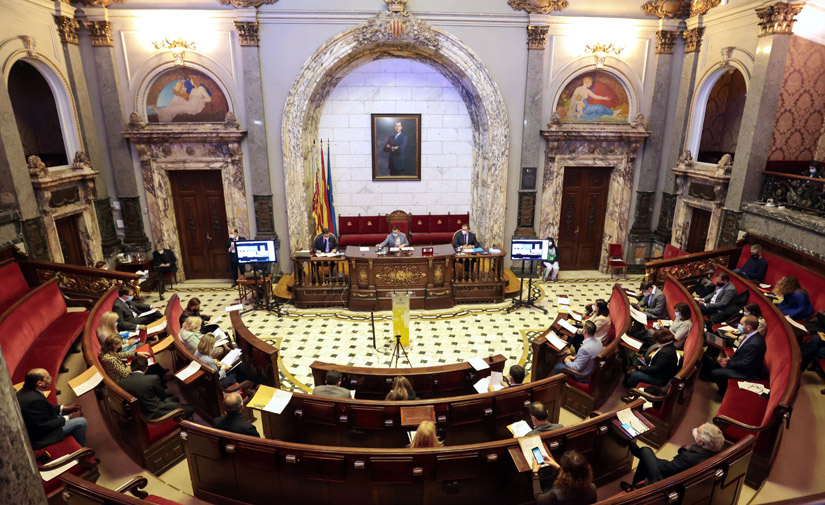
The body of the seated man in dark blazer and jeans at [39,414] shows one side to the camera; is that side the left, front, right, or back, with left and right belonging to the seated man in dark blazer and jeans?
right

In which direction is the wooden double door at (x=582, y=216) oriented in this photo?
toward the camera

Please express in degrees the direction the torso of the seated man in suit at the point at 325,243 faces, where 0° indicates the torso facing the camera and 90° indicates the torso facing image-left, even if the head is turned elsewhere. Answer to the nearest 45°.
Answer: approximately 0°

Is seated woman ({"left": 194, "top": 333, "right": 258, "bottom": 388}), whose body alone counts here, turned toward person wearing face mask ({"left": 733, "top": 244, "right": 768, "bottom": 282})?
yes

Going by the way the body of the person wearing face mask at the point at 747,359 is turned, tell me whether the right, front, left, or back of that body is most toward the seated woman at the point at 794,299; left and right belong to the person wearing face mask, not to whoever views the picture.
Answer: right

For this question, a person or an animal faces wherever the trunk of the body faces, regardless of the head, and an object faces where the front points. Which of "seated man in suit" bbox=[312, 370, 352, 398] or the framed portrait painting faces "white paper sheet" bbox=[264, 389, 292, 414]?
the framed portrait painting

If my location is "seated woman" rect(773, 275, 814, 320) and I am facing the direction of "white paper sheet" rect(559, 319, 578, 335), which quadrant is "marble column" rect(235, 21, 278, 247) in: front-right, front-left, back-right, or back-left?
front-right

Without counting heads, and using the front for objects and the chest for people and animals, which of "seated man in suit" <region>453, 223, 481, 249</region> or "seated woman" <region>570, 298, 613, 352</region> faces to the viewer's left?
the seated woman

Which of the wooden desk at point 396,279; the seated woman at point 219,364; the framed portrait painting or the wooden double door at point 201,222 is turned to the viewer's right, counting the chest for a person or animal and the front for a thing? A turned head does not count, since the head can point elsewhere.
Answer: the seated woman

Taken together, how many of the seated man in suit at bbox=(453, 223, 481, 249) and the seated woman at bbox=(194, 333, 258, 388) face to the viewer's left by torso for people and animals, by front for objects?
0

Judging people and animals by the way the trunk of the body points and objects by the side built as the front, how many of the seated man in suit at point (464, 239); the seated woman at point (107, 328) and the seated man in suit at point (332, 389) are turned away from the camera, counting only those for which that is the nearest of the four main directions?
1

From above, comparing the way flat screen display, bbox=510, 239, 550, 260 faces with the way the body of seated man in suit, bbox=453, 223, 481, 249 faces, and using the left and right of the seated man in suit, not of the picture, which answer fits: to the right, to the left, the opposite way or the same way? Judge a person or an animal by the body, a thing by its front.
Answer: the same way

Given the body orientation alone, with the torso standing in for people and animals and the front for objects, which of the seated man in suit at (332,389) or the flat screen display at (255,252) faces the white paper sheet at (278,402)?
the flat screen display

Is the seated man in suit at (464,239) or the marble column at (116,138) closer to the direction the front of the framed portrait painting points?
the seated man in suit

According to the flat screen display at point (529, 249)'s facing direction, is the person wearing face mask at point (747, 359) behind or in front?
in front

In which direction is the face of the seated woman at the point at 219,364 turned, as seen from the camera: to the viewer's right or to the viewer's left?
to the viewer's right

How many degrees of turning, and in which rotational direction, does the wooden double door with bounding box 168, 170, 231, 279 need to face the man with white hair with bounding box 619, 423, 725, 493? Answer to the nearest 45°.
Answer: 0° — it already faces them

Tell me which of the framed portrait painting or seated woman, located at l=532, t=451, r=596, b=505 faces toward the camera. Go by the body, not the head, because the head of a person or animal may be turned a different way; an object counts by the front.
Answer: the framed portrait painting

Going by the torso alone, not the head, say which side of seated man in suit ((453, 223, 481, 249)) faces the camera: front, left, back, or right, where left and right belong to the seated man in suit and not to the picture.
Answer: front

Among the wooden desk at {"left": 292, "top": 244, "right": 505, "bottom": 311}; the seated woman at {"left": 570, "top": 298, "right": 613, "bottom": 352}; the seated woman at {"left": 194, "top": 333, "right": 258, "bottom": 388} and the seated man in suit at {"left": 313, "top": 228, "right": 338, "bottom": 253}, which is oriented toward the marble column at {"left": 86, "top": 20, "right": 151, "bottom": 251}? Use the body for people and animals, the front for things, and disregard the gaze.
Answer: the seated woman at {"left": 570, "top": 298, "right": 613, "bottom": 352}

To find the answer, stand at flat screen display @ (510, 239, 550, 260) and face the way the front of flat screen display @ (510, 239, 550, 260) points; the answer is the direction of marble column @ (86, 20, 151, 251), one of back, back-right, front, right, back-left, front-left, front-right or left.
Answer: right

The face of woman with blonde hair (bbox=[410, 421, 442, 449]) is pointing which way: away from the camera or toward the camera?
away from the camera

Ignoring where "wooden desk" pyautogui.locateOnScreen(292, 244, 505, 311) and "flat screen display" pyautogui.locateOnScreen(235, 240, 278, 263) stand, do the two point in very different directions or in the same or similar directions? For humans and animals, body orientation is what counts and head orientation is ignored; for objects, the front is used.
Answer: same or similar directions

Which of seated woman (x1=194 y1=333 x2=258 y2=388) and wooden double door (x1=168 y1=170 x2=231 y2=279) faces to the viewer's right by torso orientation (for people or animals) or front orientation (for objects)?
the seated woman
